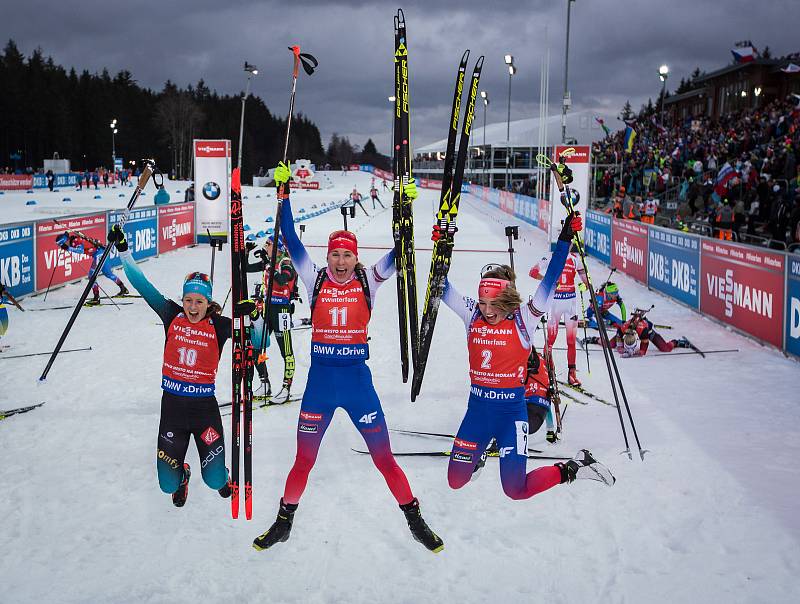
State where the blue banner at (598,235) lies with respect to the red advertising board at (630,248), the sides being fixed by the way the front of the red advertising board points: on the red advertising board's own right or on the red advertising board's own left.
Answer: on the red advertising board's own right

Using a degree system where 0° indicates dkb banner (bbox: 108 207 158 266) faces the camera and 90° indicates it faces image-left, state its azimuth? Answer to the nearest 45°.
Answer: approximately 315°

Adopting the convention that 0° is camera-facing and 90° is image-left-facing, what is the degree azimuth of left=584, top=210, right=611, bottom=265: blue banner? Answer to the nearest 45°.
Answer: approximately 45°

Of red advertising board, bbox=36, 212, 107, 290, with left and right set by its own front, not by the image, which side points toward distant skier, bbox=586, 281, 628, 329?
front

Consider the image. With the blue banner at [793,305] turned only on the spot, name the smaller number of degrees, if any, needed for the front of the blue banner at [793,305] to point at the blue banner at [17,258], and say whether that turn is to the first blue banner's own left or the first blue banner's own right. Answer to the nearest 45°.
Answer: approximately 45° to the first blue banner's own right

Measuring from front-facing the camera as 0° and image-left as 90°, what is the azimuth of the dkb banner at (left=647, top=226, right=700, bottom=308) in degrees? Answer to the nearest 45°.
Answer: approximately 45°

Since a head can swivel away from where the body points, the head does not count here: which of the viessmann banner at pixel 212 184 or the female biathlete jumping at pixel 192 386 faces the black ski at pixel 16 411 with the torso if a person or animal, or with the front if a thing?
the viessmann banner

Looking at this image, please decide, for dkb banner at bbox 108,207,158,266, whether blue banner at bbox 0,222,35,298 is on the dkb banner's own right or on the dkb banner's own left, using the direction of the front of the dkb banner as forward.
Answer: on the dkb banner's own right

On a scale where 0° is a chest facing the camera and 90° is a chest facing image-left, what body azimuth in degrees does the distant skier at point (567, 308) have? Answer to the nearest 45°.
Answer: approximately 0°

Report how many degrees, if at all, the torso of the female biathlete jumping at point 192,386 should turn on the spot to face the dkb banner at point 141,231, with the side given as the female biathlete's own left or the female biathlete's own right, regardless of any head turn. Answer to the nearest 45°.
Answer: approximately 180°

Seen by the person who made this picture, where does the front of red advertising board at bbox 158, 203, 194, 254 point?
facing the viewer and to the right of the viewer

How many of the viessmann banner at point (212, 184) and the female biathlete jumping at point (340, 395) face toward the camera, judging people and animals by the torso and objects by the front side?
2
